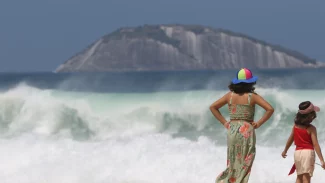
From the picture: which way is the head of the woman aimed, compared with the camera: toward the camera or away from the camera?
away from the camera

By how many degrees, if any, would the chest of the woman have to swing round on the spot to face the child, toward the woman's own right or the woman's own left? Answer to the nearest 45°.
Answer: approximately 45° to the woman's own right

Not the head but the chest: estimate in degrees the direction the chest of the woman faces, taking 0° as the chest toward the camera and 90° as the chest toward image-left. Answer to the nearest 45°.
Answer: approximately 180°
